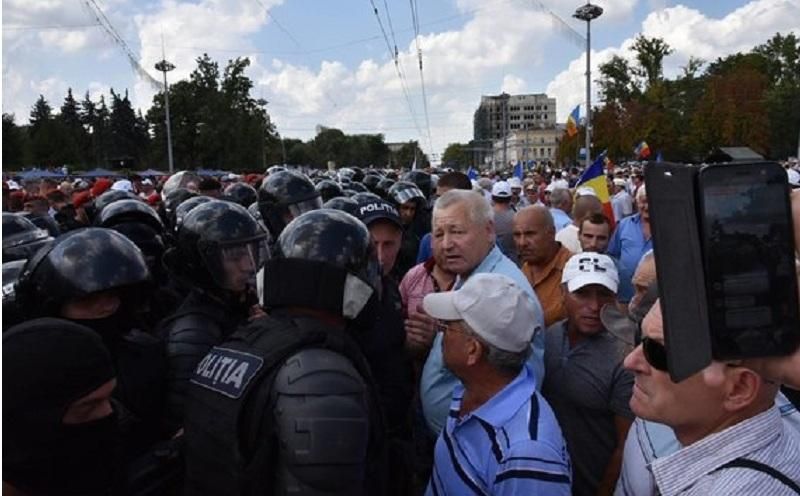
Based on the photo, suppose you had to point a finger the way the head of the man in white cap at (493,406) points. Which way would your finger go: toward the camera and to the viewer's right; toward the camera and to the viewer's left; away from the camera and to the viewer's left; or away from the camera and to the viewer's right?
away from the camera and to the viewer's left

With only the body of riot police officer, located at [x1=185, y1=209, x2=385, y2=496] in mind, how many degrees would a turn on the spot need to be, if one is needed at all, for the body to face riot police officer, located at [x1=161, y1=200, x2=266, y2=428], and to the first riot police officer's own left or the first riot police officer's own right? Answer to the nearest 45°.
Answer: approximately 45° to the first riot police officer's own left

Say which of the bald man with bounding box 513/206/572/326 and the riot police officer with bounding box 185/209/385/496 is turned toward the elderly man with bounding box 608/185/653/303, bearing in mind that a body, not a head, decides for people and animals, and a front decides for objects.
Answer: the riot police officer

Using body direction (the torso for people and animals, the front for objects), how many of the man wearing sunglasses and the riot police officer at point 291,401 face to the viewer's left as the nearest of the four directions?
1

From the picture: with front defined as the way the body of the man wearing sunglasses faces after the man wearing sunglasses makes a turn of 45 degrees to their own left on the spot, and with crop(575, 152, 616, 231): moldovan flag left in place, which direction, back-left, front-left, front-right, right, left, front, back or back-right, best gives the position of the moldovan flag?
back-right

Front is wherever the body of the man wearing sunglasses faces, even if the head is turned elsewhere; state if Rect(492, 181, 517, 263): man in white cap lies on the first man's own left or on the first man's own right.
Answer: on the first man's own right

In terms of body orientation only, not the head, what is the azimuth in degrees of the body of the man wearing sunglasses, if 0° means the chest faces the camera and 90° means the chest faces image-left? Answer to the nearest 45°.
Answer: approximately 90°

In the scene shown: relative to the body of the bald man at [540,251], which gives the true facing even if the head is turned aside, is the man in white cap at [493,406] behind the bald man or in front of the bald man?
in front

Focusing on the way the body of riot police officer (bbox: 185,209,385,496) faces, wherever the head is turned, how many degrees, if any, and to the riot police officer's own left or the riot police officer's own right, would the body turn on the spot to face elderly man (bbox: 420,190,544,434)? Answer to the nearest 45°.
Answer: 0° — they already face them

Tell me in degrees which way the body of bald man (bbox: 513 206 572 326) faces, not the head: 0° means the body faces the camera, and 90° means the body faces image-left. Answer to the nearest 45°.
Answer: approximately 45°

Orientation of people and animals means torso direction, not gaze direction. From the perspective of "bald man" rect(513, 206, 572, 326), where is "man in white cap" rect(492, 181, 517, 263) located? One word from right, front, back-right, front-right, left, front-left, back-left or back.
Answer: back-right

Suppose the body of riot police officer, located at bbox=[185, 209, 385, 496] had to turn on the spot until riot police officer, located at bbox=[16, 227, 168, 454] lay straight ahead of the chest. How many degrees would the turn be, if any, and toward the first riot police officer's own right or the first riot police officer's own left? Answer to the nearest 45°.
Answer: approximately 90° to the first riot police officer's own left
